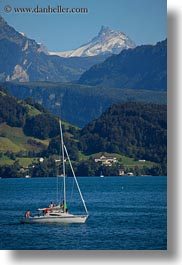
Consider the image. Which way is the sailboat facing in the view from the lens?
facing to the right of the viewer
